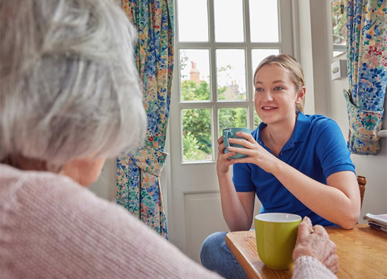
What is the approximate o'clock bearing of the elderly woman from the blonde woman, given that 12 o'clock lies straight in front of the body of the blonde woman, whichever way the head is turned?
The elderly woman is roughly at 11 o'clock from the blonde woman.

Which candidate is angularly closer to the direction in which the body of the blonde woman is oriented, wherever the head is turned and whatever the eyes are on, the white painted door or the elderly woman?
the elderly woman

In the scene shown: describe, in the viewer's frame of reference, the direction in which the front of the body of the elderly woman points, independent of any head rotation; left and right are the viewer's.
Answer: facing away from the viewer and to the right of the viewer

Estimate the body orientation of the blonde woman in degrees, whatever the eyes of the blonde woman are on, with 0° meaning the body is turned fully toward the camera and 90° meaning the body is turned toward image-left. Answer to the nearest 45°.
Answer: approximately 45°

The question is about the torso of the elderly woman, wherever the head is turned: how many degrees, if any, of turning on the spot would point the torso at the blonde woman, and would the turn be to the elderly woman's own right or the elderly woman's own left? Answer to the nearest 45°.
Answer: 0° — they already face them

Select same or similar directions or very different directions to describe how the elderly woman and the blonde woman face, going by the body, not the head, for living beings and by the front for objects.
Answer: very different directions

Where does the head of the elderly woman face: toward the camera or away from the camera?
away from the camera

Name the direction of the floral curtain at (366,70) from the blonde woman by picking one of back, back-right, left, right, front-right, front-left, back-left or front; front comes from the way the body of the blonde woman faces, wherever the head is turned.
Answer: back

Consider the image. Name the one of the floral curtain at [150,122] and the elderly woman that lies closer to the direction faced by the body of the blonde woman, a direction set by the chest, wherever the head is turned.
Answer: the elderly woman

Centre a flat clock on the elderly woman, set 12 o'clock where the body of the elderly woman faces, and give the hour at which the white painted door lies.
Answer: The white painted door is roughly at 11 o'clock from the elderly woman.

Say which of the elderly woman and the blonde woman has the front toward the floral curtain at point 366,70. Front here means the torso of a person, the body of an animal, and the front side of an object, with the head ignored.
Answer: the elderly woman

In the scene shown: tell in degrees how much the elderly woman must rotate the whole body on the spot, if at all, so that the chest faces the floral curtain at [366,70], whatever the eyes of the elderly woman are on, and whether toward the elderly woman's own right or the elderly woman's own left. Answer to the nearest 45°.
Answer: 0° — they already face it
